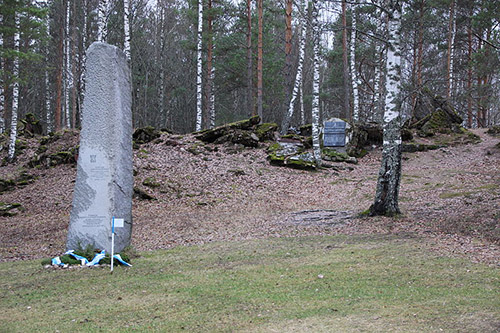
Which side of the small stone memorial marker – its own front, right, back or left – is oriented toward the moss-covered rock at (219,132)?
right

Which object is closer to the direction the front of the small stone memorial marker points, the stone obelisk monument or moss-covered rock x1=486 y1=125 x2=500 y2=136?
the stone obelisk monument

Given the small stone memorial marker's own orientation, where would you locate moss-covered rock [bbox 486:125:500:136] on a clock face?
The moss-covered rock is roughly at 8 o'clock from the small stone memorial marker.

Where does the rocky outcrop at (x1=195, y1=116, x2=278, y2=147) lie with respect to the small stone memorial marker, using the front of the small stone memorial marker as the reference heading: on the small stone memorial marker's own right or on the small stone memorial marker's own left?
on the small stone memorial marker's own right

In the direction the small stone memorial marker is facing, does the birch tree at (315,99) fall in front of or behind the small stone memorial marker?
in front

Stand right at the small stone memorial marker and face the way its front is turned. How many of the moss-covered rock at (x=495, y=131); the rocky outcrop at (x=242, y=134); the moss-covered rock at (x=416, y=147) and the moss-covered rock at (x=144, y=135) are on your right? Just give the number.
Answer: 2

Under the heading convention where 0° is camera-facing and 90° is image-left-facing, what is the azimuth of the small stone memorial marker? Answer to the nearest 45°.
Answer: approximately 0°

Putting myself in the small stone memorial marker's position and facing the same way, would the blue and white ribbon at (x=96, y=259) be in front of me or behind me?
in front

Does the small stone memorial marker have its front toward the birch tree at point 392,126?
yes

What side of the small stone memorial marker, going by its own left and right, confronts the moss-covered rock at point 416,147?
left

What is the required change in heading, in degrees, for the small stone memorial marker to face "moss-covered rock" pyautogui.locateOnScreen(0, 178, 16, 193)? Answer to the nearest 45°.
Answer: approximately 45° to its right

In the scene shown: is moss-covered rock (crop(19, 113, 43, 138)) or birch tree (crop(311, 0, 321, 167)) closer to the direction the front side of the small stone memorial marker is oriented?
the birch tree

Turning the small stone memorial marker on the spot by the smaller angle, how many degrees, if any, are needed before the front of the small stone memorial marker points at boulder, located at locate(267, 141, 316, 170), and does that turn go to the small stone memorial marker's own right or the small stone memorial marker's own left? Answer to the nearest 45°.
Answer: approximately 45° to the small stone memorial marker's own right
